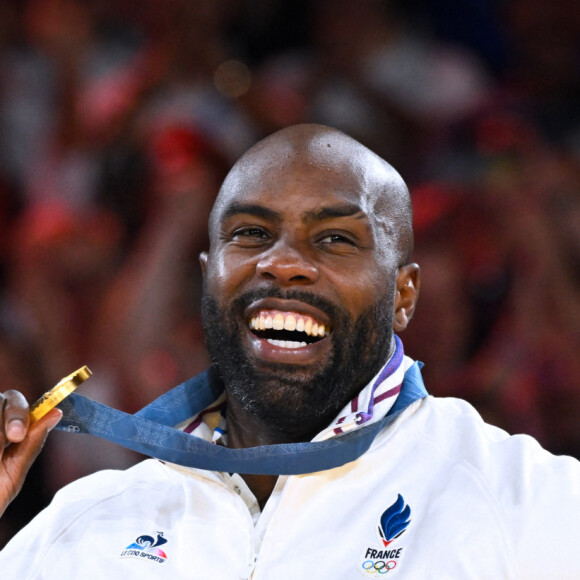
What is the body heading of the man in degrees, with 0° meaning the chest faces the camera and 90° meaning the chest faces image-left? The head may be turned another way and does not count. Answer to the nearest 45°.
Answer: approximately 0°
